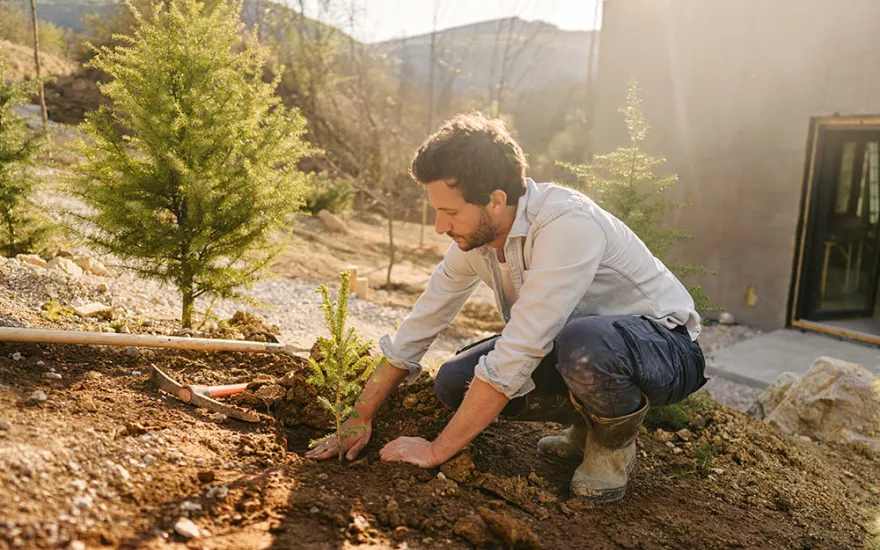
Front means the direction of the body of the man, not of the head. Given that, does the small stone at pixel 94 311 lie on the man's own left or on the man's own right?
on the man's own right

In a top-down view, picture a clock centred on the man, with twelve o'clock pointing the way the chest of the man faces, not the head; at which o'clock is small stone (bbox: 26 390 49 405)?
The small stone is roughly at 1 o'clock from the man.

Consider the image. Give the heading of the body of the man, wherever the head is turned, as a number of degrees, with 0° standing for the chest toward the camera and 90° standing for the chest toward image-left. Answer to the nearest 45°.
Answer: approximately 45°

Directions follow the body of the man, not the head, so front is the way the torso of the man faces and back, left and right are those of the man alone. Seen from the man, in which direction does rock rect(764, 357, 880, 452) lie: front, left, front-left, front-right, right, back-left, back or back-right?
back

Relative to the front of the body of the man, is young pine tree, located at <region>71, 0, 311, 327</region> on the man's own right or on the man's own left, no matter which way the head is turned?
on the man's own right

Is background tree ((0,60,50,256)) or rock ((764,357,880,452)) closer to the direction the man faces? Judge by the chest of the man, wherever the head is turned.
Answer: the background tree

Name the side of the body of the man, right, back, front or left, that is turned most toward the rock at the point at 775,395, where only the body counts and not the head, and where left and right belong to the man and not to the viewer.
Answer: back

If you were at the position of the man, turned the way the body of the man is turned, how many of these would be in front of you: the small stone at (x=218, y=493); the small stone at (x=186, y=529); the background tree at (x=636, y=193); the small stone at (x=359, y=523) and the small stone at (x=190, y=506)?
4

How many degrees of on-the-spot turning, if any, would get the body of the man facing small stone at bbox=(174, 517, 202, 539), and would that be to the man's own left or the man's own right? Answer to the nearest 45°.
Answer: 0° — they already face it
